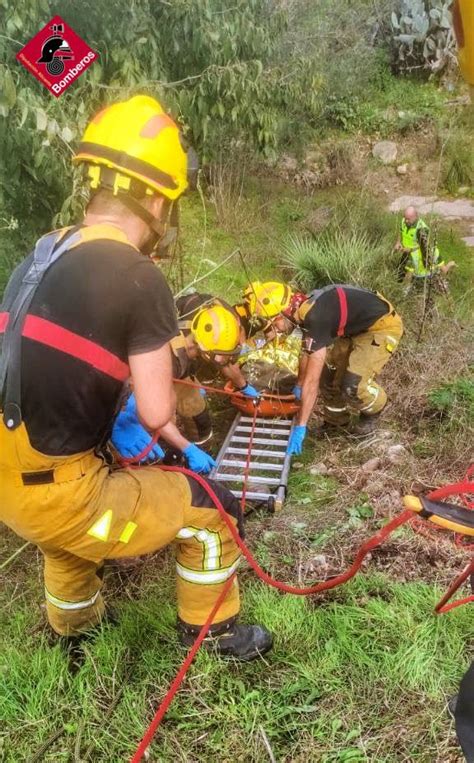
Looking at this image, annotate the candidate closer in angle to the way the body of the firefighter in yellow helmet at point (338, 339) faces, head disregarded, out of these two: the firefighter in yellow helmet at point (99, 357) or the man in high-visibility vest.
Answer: the firefighter in yellow helmet

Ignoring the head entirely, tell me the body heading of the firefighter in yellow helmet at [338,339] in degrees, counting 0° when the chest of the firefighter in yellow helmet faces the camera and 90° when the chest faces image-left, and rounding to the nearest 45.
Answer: approximately 90°

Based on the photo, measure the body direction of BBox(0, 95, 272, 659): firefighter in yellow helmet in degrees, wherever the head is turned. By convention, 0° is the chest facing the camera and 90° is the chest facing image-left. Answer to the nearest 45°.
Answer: approximately 225°

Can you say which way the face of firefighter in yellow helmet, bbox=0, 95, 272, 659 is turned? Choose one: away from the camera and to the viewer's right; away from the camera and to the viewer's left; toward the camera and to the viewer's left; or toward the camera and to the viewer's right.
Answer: away from the camera and to the viewer's right

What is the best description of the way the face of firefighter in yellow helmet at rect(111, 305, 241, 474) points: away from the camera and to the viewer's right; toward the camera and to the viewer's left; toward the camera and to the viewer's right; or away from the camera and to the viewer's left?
toward the camera and to the viewer's right

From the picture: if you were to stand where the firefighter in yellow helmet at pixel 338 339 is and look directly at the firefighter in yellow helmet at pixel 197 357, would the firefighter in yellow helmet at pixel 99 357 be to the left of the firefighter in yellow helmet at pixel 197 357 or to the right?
left

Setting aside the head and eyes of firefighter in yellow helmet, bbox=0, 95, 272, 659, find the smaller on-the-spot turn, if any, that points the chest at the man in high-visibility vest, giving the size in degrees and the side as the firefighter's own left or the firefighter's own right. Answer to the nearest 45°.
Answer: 0° — they already face them

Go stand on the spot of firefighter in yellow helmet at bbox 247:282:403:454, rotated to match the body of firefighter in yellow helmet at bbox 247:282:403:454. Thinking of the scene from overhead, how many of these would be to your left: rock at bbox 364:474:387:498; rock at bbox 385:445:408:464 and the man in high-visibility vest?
2

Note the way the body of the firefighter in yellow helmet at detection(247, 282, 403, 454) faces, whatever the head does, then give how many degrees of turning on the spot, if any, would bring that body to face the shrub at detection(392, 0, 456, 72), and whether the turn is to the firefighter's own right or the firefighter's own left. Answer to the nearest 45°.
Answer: approximately 90° to the firefighter's own right

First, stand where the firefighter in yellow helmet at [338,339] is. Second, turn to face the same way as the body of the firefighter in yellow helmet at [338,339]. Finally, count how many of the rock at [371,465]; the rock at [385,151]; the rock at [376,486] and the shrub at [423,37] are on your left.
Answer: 2

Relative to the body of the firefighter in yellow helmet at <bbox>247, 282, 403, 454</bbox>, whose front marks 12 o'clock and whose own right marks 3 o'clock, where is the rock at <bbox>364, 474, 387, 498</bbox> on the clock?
The rock is roughly at 9 o'clock from the firefighter in yellow helmet.

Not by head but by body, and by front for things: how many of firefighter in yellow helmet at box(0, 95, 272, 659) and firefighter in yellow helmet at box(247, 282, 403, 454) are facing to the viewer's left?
1

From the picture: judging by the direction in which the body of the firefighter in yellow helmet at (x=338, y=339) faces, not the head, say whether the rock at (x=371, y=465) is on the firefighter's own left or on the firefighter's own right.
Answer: on the firefighter's own left
